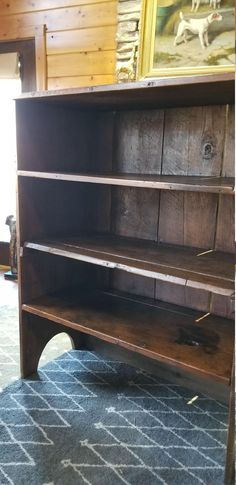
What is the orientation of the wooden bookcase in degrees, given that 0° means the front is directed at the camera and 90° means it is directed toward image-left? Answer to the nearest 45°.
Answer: approximately 45°
